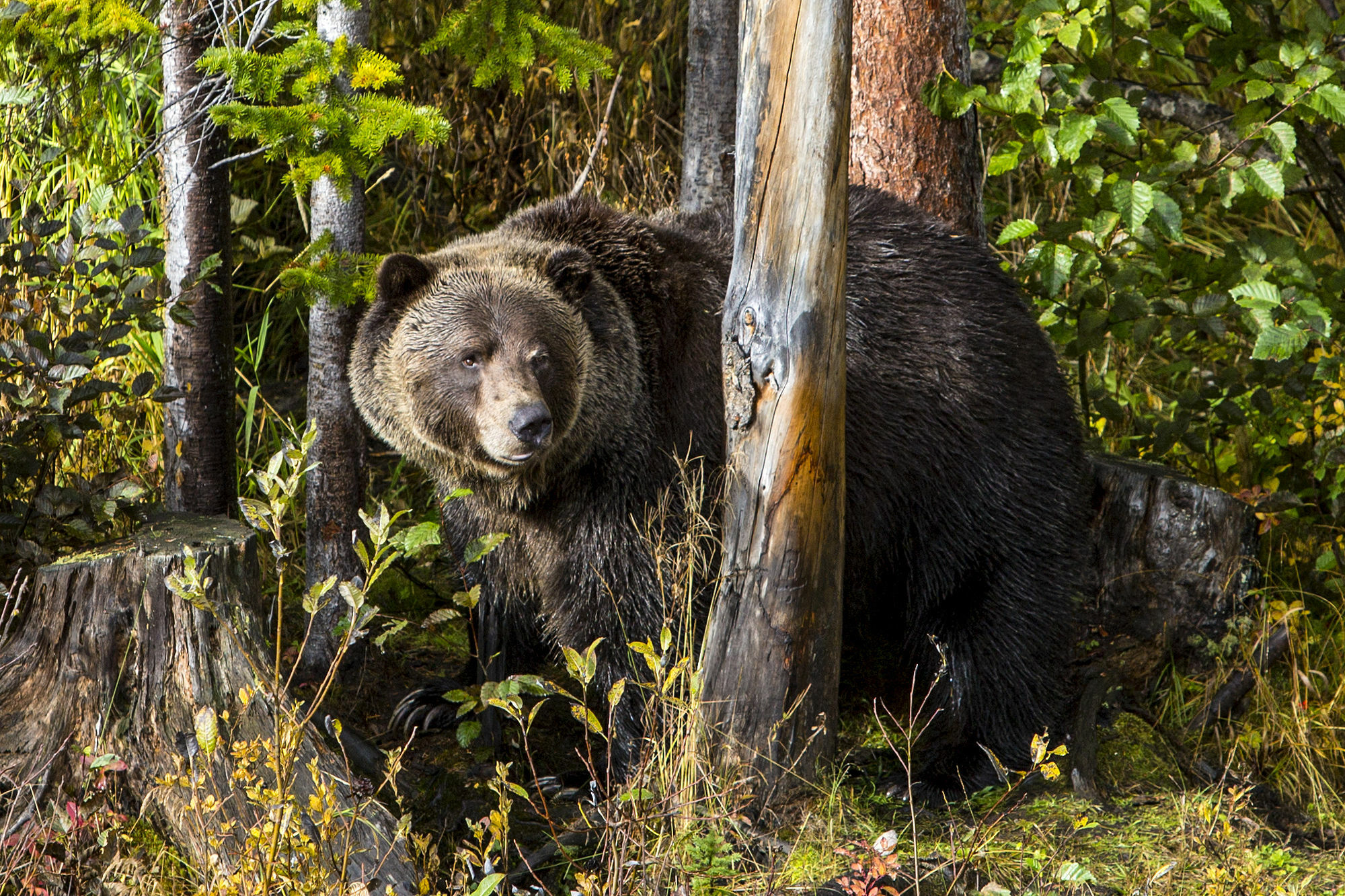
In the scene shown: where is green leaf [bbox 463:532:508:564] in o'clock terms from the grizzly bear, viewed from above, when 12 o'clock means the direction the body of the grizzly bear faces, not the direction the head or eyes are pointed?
The green leaf is roughly at 10 o'clock from the grizzly bear.

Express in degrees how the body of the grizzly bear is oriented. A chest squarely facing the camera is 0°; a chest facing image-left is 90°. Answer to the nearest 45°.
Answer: approximately 90°

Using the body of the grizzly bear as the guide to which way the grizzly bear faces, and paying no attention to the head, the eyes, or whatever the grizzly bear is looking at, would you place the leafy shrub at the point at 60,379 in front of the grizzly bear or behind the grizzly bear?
in front

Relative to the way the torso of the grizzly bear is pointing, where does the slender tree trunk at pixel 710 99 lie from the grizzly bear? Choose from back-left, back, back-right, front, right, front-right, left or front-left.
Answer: right

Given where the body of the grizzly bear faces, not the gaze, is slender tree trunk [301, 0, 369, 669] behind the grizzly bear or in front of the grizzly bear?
in front

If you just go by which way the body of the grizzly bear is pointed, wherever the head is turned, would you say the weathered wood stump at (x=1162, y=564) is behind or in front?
behind

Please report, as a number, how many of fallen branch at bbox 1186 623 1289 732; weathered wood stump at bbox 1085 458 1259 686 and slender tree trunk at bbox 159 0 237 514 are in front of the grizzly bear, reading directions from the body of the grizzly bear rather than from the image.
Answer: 1

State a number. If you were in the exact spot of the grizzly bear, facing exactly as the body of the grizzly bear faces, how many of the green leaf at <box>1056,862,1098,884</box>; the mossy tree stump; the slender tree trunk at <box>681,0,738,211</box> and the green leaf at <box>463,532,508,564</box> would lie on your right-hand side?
1

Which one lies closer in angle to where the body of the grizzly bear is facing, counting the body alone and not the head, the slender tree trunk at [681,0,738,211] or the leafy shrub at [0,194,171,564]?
the leafy shrub

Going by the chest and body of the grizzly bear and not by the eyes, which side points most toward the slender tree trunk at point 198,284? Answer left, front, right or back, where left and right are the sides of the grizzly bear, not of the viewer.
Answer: front
